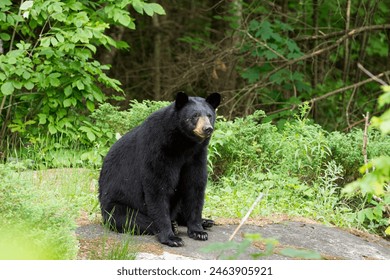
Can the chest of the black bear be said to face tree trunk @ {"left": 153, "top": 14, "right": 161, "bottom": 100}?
no
